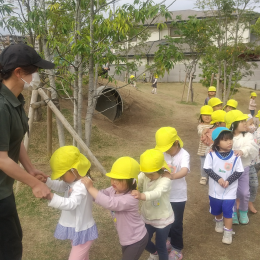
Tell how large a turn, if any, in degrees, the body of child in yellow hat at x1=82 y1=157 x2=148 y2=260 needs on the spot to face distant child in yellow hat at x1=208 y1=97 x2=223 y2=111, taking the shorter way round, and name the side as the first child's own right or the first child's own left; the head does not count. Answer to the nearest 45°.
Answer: approximately 135° to the first child's own right

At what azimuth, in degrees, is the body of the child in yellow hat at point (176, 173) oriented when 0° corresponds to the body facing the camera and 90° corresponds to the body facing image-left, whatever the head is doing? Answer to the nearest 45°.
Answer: approximately 45°

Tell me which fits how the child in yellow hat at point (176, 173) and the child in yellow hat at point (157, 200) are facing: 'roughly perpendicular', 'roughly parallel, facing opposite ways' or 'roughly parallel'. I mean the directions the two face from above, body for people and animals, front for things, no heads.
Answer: roughly parallel

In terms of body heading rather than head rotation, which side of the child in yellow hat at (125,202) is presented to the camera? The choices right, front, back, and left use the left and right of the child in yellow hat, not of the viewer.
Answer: left

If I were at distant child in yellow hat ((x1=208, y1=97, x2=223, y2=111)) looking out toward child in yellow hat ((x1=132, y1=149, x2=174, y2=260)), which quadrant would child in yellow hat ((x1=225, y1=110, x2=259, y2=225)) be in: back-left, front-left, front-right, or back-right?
front-left

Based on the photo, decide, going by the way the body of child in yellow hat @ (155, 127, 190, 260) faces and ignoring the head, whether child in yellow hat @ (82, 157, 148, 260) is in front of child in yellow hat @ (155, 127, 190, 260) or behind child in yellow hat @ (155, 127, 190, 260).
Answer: in front

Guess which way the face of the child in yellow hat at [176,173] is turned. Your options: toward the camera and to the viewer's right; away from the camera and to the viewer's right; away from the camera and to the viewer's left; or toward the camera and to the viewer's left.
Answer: toward the camera and to the viewer's left

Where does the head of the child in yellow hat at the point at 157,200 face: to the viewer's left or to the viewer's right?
to the viewer's left
